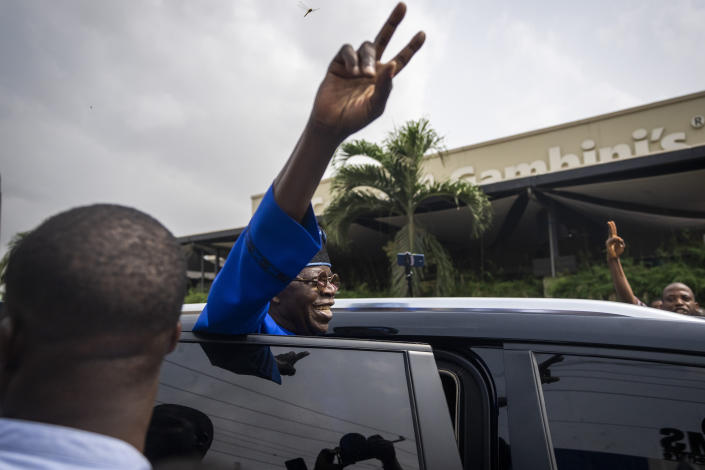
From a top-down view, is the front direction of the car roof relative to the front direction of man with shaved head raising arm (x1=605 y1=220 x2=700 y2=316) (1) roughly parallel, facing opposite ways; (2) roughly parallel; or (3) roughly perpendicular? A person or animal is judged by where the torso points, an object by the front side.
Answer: roughly perpendicular

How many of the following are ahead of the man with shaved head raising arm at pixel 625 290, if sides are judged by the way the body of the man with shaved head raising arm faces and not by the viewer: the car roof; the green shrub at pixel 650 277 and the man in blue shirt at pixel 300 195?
2

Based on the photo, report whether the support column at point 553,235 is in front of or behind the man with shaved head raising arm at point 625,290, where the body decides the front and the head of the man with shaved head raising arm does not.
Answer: behind

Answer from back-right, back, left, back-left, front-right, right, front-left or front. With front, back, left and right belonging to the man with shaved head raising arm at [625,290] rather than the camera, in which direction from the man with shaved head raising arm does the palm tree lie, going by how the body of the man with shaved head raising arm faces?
back-right

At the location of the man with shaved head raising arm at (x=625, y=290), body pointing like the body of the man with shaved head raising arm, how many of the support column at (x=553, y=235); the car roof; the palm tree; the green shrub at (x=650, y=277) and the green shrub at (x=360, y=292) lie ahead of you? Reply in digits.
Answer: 1

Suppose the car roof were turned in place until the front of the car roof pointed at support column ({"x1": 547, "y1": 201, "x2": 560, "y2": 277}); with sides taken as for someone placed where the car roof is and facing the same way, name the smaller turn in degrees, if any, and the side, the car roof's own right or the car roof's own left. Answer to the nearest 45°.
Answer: approximately 90° to the car roof's own right

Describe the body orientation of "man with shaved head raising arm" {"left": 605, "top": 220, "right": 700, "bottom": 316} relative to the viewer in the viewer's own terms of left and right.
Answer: facing the viewer

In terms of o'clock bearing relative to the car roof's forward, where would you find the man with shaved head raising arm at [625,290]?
The man with shaved head raising arm is roughly at 4 o'clock from the car roof.

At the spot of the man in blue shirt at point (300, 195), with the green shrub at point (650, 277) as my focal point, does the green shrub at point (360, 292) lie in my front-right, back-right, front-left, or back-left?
front-left

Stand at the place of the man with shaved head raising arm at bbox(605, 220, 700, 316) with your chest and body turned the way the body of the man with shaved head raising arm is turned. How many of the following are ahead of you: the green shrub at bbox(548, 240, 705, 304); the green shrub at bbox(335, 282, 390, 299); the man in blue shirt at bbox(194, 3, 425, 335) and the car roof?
2
